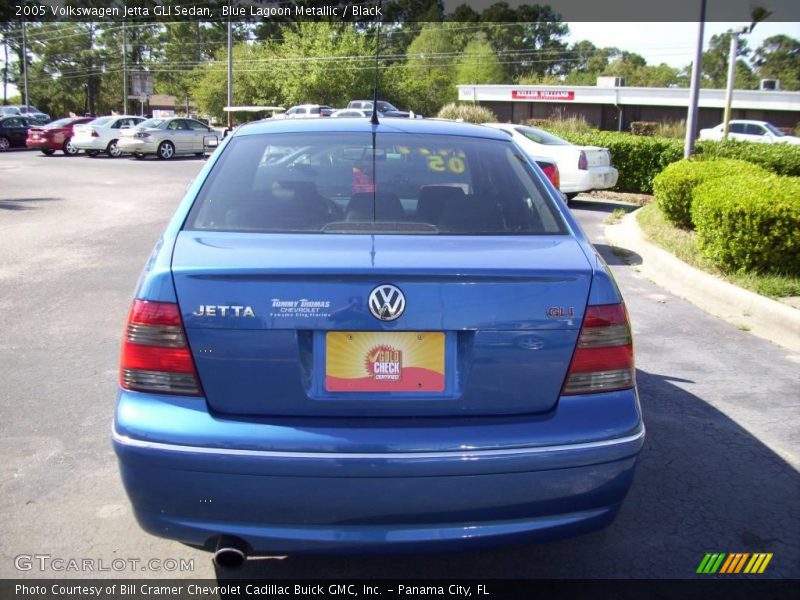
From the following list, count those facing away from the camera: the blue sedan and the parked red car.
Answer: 1

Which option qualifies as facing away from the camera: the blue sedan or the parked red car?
the blue sedan

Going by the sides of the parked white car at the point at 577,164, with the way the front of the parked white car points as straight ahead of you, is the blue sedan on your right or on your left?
on your left

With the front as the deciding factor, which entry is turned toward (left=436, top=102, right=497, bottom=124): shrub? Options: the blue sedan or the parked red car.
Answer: the blue sedan

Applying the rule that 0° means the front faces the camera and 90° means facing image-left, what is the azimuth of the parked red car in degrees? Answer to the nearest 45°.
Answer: approximately 225°

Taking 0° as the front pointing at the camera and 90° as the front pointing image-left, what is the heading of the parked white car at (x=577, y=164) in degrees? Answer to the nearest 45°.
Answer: approximately 135°

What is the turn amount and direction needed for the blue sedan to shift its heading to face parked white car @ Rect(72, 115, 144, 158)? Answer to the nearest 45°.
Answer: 0° — it already faces it

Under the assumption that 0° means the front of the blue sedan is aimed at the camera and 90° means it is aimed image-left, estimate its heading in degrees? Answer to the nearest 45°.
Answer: approximately 180°
